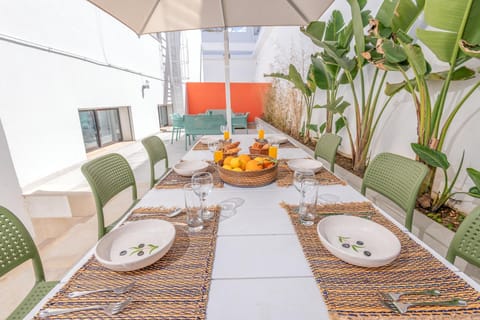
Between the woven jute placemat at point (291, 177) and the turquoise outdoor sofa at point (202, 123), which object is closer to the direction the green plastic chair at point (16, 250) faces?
the woven jute placemat

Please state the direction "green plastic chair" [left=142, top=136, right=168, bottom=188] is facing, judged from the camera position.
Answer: facing the viewer and to the right of the viewer

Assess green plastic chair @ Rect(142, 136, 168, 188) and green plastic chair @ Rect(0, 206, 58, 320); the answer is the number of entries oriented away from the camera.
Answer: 0

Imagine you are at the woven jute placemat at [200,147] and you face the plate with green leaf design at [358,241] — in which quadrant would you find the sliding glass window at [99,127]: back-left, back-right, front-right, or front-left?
back-right

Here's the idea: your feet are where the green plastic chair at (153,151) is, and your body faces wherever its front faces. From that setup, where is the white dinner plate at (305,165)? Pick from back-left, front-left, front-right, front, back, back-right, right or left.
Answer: front

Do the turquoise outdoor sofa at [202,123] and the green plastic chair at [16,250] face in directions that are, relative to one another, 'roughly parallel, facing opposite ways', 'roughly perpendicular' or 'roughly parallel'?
roughly perpendicular

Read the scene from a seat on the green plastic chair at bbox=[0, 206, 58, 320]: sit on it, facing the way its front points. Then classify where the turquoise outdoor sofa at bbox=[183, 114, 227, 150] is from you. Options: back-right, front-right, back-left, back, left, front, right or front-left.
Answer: left

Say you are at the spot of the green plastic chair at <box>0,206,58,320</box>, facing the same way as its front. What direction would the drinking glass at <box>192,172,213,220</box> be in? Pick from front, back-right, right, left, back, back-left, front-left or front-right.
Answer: front

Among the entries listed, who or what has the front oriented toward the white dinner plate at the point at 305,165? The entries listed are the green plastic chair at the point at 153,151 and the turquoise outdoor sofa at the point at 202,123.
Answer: the green plastic chair

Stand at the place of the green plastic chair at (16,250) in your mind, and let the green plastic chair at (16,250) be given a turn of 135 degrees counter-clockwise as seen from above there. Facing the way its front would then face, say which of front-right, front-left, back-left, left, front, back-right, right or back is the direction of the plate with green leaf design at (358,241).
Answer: back-right

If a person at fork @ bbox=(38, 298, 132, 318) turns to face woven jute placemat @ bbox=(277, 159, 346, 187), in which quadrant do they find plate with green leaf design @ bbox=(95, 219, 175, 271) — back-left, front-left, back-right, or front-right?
front-left

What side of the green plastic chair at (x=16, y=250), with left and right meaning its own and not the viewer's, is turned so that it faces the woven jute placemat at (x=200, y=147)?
left

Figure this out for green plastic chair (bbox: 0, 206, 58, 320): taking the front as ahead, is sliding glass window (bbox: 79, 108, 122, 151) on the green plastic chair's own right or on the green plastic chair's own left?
on the green plastic chair's own left
